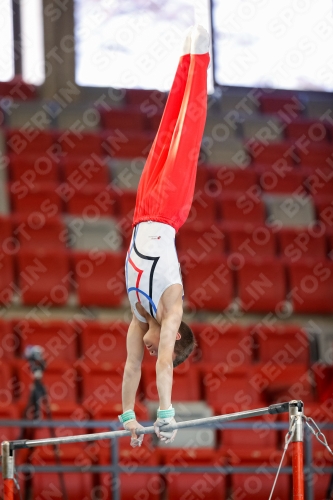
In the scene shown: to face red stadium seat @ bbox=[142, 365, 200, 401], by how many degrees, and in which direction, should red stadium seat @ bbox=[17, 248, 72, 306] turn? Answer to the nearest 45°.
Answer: approximately 45° to its left

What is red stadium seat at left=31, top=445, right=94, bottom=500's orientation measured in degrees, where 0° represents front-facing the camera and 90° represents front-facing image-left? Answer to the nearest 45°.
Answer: approximately 0°

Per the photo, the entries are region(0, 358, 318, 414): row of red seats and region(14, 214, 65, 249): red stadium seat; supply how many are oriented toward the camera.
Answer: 2

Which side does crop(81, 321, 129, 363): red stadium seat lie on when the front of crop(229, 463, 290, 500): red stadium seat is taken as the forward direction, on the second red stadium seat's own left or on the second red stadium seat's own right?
on the second red stadium seat's own right

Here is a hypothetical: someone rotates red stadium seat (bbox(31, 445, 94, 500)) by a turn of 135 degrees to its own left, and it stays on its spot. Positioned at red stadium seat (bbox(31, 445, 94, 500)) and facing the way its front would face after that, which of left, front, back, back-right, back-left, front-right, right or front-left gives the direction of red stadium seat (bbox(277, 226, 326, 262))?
front
